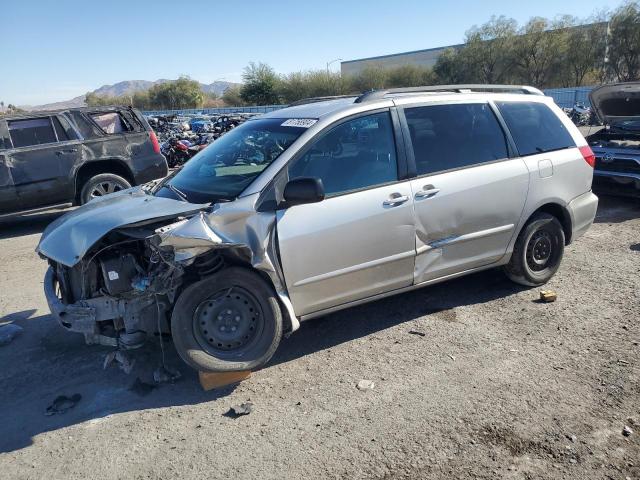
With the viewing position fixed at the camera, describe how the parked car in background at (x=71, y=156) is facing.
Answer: facing to the left of the viewer

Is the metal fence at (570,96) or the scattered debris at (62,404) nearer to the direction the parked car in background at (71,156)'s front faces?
the scattered debris

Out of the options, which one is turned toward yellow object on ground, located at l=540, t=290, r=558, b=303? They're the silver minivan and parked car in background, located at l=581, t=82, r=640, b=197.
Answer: the parked car in background

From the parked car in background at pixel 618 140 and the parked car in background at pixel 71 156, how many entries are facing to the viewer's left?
1

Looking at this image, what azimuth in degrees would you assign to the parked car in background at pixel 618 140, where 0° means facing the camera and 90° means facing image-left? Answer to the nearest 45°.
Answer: approximately 0°

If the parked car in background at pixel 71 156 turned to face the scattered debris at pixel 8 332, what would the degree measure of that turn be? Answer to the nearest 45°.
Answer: approximately 90° to its left

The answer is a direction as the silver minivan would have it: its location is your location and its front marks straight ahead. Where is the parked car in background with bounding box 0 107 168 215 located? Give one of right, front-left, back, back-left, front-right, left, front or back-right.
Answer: right

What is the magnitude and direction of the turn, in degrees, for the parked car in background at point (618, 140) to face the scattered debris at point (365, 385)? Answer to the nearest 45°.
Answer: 0° — it already faces it
